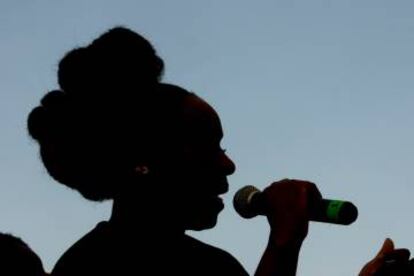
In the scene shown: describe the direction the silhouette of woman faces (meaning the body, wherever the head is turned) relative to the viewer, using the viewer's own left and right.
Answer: facing to the right of the viewer
